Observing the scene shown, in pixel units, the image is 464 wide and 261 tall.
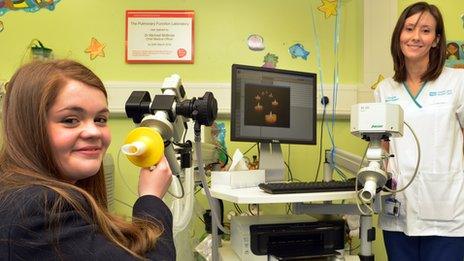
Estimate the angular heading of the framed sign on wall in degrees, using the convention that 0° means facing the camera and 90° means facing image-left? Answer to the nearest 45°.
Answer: approximately 0°

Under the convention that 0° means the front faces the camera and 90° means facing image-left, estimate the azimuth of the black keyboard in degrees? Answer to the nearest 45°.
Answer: approximately 0°
